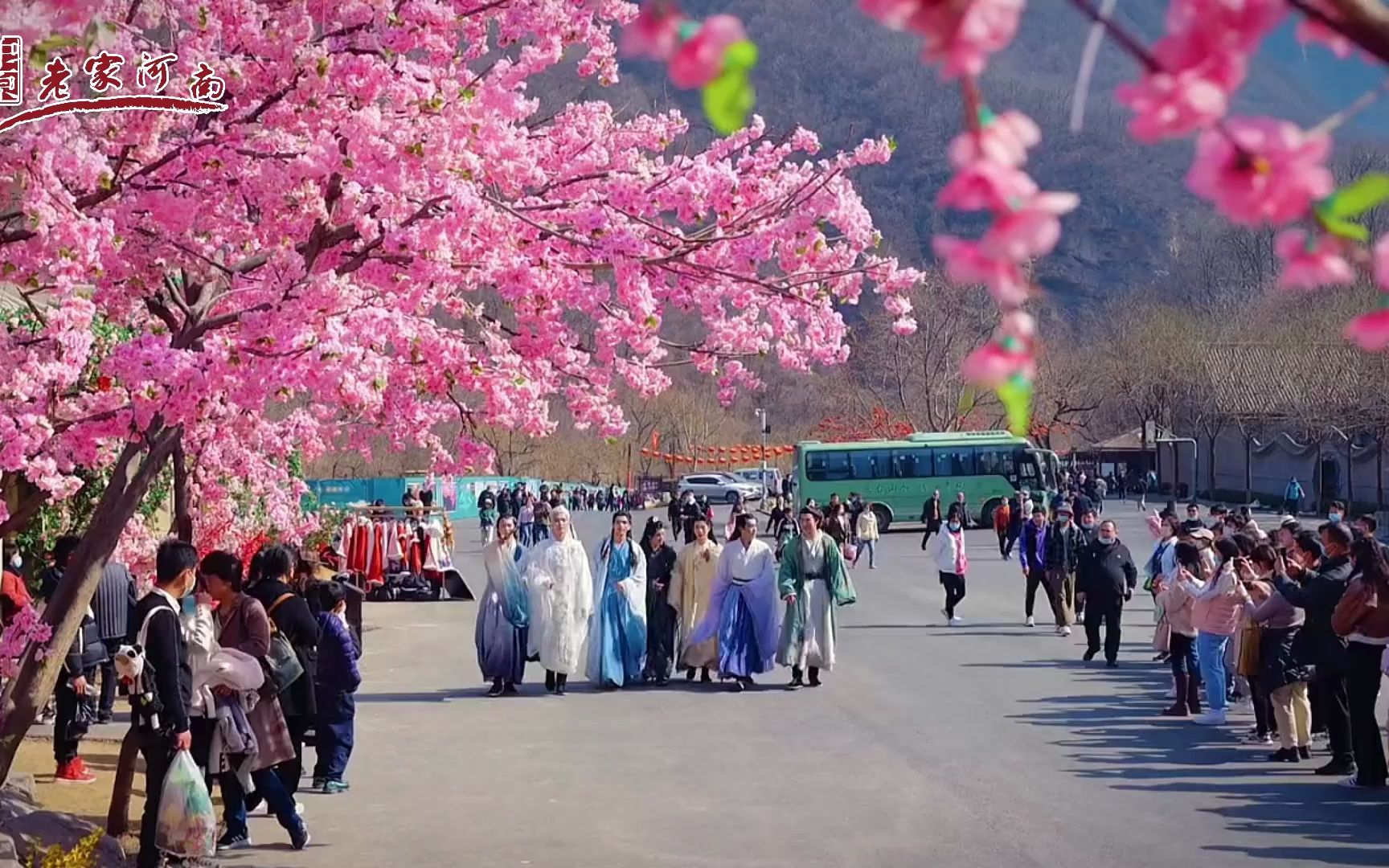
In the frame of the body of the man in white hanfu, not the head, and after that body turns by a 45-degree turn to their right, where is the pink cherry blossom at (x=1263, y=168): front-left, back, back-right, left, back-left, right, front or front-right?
front-left

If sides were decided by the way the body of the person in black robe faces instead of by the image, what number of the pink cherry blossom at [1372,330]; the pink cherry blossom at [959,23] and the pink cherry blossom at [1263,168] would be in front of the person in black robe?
3

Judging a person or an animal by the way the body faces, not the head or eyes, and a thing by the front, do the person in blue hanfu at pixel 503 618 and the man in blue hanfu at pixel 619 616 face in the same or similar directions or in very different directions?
same or similar directions

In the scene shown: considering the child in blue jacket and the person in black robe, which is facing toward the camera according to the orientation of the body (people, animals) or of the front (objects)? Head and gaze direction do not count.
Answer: the person in black robe

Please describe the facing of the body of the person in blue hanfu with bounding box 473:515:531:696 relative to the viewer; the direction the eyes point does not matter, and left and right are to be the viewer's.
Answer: facing the viewer

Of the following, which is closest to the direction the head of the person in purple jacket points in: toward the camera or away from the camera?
toward the camera

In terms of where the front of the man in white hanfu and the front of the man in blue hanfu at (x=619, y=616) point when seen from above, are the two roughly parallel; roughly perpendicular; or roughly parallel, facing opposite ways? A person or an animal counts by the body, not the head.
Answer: roughly parallel

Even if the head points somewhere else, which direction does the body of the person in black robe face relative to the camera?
toward the camera

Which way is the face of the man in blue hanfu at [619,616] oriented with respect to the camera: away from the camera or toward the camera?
toward the camera

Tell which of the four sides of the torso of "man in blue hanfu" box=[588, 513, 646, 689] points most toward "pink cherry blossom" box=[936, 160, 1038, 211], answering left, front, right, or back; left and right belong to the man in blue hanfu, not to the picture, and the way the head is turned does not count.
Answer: front

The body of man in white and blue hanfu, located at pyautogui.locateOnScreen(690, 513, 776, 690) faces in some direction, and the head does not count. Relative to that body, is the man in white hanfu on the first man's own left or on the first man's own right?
on the first man's own right

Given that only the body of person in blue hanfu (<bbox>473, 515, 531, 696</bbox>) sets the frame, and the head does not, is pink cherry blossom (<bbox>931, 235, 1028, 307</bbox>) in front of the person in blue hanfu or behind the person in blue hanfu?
in front

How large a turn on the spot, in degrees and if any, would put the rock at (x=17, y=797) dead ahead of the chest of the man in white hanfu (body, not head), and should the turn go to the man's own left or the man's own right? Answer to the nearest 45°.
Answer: approximately 45° to the man's own right

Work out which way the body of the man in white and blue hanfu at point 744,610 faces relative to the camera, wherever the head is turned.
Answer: toward the camera
